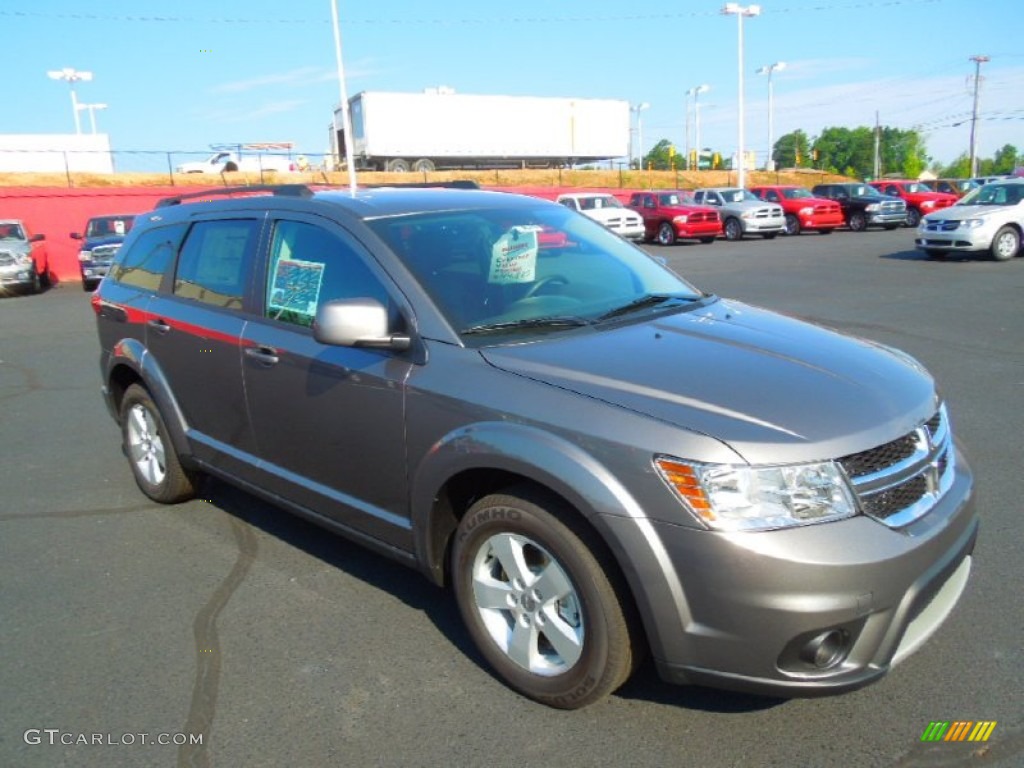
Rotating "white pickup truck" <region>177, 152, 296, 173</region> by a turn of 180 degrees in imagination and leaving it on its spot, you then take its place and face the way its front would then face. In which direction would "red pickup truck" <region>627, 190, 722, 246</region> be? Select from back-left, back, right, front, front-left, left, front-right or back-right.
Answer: front-right

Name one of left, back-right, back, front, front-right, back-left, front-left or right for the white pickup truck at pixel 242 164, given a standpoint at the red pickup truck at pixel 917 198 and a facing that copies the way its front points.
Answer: back-right

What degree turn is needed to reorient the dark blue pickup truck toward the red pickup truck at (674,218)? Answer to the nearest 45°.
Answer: approximately 90° to its left

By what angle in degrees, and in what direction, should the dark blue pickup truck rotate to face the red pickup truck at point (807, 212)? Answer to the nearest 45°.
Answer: approximately 90° to its left

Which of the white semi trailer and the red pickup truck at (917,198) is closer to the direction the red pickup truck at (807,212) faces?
the red pickup truck

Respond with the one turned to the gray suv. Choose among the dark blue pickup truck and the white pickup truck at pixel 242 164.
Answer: the dark blue pickup truck

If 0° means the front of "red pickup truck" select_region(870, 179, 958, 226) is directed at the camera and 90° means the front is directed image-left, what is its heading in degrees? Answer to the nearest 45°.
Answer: approximately 315°

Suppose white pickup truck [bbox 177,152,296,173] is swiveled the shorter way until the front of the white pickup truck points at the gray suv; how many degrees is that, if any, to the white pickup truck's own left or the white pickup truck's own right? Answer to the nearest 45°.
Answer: approximately 90° to the white pickup truck's own left

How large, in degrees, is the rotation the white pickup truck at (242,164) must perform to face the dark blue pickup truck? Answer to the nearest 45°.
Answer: approximately 90° to its left

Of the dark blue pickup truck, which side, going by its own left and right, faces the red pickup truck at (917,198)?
left

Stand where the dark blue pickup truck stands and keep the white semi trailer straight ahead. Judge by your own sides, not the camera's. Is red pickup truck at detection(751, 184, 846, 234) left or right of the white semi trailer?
right

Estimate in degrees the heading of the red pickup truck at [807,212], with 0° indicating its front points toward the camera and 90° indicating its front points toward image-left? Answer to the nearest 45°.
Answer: approximately 315°

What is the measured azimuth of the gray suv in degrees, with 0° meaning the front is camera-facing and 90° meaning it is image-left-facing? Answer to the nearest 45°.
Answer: approximately 315°

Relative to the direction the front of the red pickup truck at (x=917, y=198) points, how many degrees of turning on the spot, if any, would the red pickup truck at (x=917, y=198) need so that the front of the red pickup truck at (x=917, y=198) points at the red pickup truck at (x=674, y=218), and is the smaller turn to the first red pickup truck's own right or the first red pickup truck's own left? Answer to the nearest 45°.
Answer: approximately 90° to the first red pickup truck's own right
